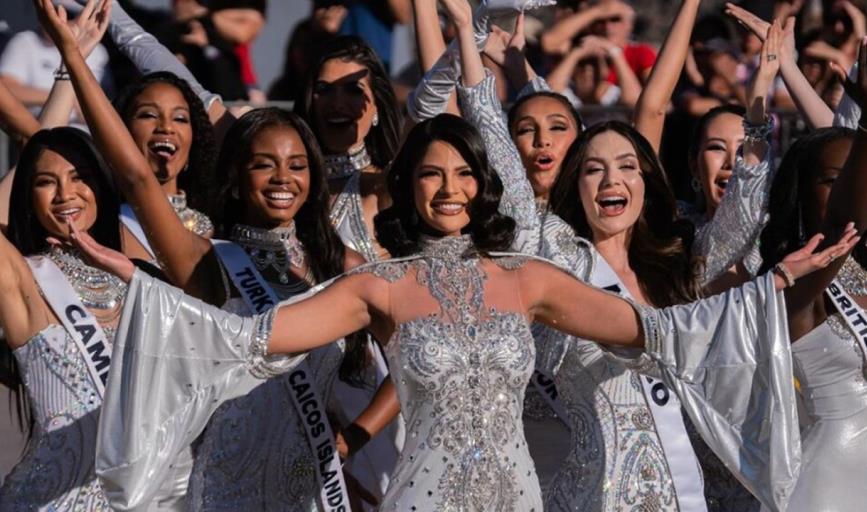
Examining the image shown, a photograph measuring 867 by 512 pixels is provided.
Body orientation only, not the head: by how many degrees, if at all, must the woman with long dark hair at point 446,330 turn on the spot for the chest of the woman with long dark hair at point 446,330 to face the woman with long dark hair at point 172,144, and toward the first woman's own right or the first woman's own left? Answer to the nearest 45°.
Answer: approximately 135° to the first woman's own right

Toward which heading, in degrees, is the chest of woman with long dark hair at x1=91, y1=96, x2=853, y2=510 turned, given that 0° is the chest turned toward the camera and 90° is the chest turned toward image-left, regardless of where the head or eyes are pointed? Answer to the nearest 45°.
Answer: approximately 0°

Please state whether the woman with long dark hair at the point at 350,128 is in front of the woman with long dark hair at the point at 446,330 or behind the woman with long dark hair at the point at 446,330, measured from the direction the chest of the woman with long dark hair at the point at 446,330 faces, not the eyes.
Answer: behind

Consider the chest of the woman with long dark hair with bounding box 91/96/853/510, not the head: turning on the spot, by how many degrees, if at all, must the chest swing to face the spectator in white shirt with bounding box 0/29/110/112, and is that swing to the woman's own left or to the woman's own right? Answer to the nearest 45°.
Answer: approximately 135° to the woman's own right

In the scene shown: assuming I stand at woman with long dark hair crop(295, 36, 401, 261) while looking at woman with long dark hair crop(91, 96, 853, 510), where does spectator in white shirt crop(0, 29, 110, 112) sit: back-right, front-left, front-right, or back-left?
back-right
